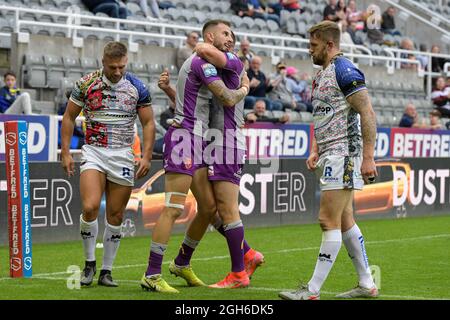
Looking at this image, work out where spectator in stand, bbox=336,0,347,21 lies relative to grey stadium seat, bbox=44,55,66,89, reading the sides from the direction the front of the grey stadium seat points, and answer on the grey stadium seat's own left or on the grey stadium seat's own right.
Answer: on the grey stadium seat's own left

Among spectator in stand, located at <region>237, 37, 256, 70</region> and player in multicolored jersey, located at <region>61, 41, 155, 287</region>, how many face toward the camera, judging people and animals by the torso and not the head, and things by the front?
2

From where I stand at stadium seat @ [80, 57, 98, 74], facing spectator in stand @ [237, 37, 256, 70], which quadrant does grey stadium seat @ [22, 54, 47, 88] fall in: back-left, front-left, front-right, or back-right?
back-right
